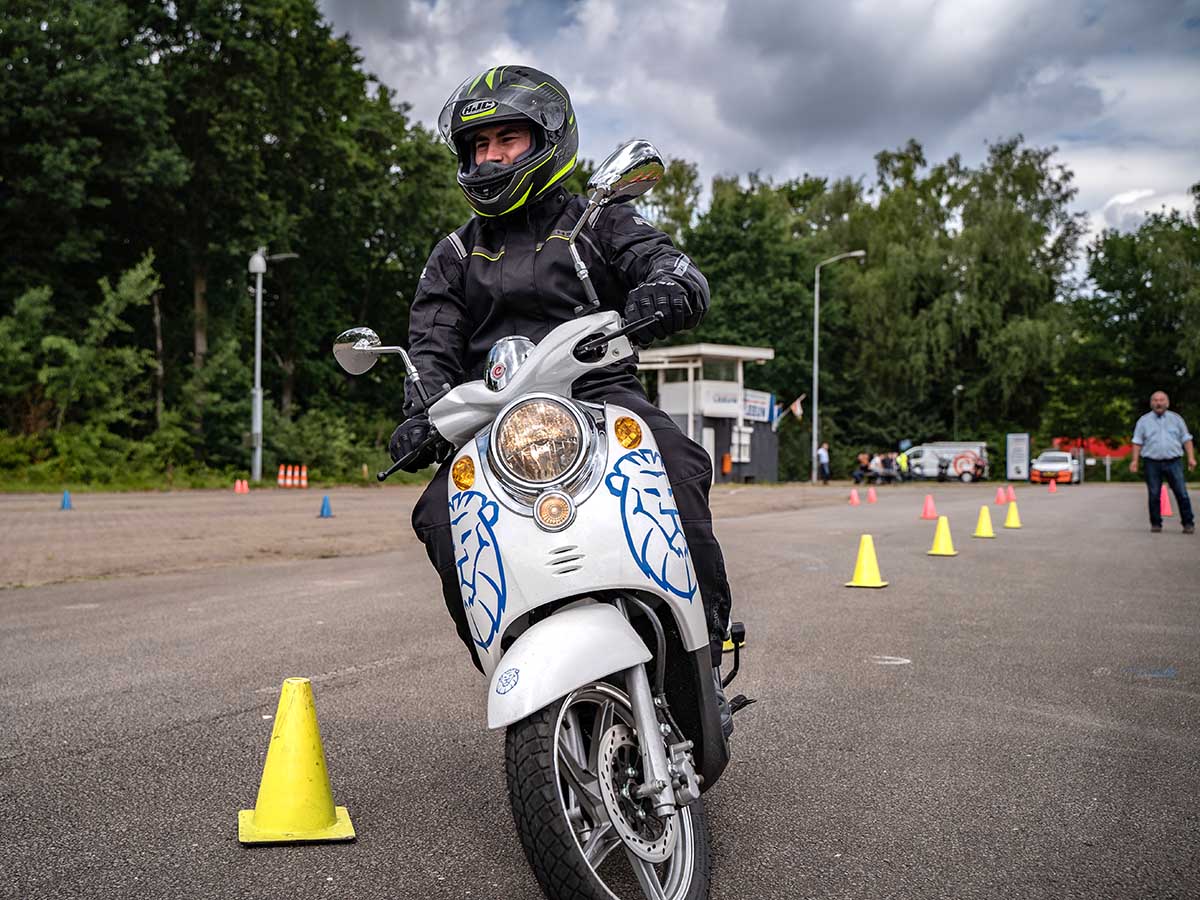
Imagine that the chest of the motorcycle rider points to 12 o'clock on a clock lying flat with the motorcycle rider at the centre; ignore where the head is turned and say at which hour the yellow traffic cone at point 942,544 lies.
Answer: The yellow traffic cone is roughly at 7 o'clock from the motorcycle rider.

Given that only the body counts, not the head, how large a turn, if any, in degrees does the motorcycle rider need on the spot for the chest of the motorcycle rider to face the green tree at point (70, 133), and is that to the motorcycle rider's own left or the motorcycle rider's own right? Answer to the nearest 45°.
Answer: approximately 135° to the motorcycle rider's own right

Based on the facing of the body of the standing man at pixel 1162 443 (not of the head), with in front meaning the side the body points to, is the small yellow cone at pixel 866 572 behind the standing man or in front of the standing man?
in front

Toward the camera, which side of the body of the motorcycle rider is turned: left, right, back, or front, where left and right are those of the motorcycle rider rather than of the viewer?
front

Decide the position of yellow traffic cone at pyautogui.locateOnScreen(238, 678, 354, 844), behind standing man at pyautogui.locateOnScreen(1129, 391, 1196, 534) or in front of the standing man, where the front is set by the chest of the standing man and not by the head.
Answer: in front

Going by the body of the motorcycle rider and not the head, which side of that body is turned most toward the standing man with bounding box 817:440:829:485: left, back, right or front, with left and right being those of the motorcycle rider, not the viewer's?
back

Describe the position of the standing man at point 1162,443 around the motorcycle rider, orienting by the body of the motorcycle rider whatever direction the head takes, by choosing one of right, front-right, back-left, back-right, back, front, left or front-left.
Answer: back-left

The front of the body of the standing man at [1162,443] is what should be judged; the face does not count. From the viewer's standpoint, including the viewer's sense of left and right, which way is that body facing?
facing the viewer

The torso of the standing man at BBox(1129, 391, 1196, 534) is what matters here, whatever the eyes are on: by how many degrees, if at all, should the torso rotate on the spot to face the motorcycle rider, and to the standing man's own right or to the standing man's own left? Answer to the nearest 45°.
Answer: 0° — they already face them

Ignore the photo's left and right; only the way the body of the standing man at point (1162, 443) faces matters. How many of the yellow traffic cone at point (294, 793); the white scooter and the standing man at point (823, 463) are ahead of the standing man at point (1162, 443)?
2

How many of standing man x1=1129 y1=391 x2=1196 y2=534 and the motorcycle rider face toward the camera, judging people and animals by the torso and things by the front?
2
